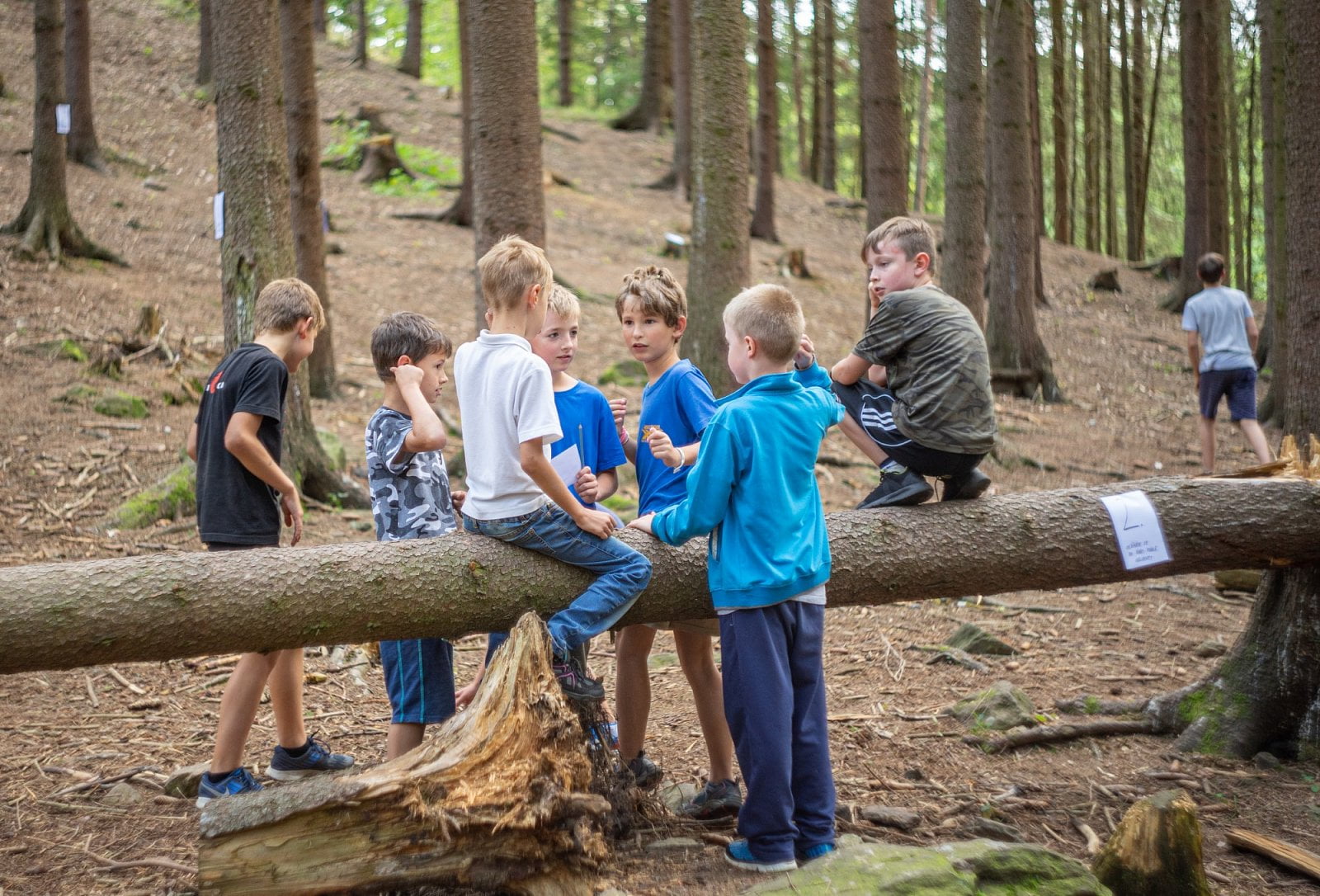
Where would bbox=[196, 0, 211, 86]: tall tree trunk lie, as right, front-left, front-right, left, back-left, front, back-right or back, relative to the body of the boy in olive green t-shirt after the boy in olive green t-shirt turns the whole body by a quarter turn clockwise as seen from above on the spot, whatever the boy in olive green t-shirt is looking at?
front-left

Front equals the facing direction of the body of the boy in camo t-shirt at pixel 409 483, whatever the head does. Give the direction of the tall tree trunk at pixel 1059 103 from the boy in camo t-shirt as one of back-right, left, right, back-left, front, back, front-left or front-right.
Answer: front-left

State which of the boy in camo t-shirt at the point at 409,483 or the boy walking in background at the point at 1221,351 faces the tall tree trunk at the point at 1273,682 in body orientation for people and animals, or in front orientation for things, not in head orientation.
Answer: the boy in camo t-shirt

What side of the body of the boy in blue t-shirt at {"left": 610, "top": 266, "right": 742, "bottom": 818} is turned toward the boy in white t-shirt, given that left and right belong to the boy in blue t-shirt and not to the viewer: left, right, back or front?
front

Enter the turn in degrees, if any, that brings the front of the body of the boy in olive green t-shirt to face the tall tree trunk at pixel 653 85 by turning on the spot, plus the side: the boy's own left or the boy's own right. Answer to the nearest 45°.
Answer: approximately 90° to the boy's own right

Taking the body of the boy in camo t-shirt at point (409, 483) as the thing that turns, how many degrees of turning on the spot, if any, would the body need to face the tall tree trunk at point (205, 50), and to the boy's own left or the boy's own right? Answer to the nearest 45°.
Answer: approximately 90° to the boy's own left

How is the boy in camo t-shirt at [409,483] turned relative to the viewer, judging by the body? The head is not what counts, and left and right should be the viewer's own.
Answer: facing to the right of the viewer

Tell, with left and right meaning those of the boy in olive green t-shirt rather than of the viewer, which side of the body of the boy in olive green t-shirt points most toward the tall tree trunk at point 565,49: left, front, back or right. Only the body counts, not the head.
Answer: right

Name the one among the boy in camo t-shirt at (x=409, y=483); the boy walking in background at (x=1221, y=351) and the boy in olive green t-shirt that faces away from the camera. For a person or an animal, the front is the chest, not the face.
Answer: the boy walking in background

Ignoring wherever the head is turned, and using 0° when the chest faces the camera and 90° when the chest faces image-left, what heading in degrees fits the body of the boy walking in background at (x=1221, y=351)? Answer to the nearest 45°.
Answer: approximately 180°

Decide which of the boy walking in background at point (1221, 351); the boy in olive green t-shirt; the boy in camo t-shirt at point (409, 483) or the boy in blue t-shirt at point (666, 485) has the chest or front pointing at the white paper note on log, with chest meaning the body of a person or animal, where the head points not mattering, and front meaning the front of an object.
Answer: the boy in camo t-shirt

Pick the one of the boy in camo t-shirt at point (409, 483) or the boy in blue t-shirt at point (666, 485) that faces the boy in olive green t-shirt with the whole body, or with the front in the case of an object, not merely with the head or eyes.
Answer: the boy in camo t-shirt

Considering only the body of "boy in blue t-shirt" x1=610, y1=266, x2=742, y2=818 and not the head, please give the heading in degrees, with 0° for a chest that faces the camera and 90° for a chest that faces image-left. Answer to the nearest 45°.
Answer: approximately 45°

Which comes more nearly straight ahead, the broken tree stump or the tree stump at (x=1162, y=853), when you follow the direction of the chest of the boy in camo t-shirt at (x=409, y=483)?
the tree stump

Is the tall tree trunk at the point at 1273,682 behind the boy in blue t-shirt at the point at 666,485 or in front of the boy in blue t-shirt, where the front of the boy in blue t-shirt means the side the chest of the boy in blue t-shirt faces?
behind

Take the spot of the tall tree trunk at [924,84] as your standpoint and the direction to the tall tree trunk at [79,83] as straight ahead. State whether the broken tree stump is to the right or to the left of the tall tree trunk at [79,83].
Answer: left

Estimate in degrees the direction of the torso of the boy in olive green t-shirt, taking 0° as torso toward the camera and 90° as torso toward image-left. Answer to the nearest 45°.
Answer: approximately 90°

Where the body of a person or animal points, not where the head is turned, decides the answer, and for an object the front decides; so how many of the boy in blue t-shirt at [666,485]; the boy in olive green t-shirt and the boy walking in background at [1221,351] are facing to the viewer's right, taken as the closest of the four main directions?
0

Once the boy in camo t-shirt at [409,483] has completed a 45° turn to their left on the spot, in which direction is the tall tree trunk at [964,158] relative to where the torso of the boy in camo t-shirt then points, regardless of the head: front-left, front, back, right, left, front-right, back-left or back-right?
front
